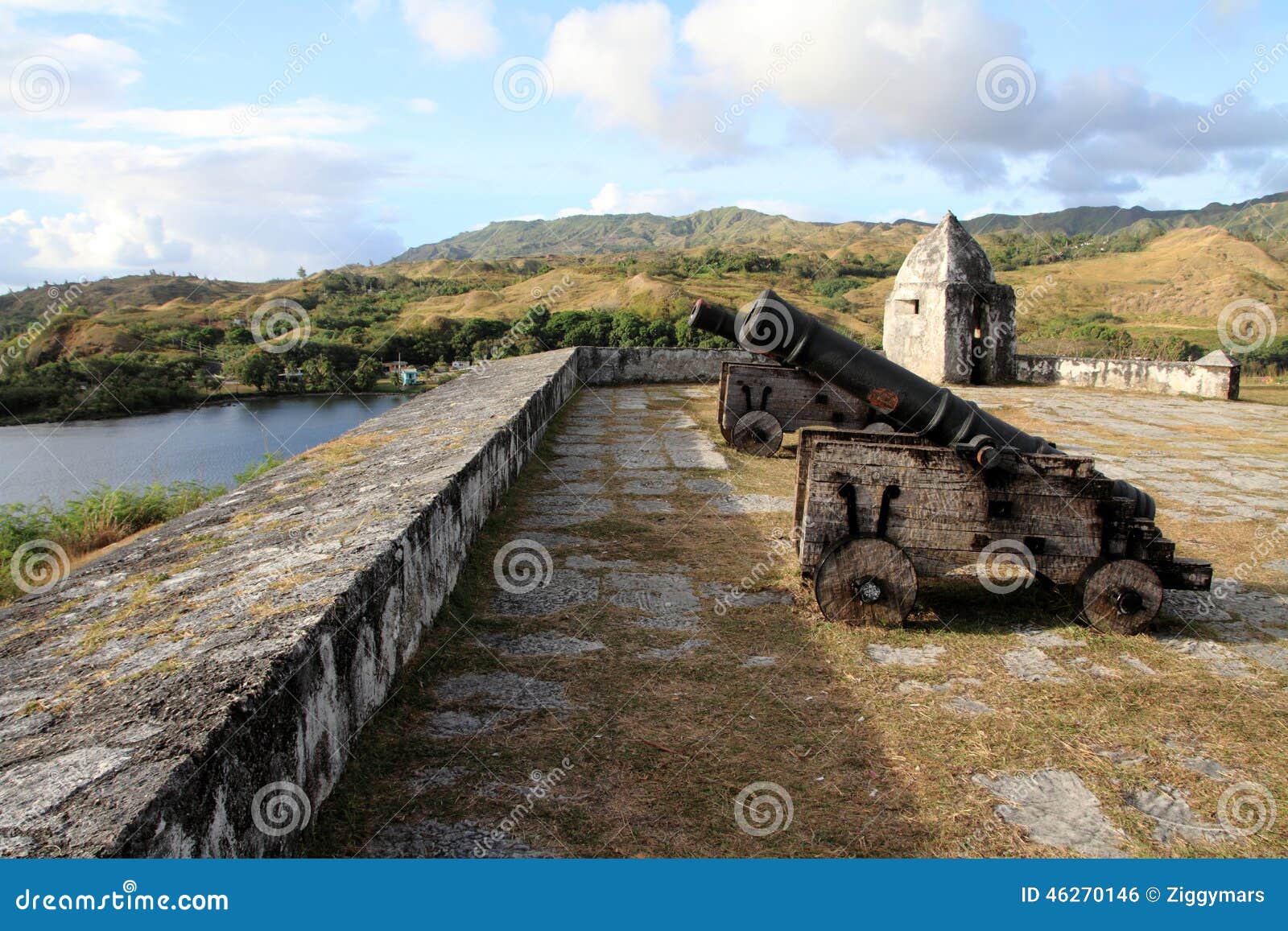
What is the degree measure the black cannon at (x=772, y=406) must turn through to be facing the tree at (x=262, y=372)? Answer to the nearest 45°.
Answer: approximately 45° to its right

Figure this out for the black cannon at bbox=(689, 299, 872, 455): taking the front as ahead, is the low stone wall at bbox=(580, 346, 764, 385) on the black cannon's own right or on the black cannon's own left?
on the black cannon's own right

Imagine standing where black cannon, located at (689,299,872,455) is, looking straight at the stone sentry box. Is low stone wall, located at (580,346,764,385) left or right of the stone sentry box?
left

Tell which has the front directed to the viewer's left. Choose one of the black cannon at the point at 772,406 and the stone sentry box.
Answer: the black cannon

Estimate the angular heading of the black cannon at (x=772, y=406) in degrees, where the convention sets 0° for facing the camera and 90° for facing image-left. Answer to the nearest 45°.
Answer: approximately 90°

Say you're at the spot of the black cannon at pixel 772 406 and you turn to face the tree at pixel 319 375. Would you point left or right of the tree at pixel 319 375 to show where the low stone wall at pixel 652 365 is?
right

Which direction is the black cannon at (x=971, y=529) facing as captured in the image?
to the viewer's left

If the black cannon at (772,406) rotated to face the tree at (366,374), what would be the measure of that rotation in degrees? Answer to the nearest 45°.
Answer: approximately 45° to its right

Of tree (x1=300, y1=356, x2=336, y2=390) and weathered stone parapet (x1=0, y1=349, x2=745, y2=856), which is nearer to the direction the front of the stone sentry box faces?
the weathered stone parapet

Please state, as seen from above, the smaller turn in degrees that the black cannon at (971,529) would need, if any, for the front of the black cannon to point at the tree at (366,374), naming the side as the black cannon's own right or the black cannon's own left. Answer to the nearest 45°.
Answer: approximately 45° to the black cannon's own right

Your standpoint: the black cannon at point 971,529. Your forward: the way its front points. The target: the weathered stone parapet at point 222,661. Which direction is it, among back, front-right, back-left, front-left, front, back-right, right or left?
front-left
